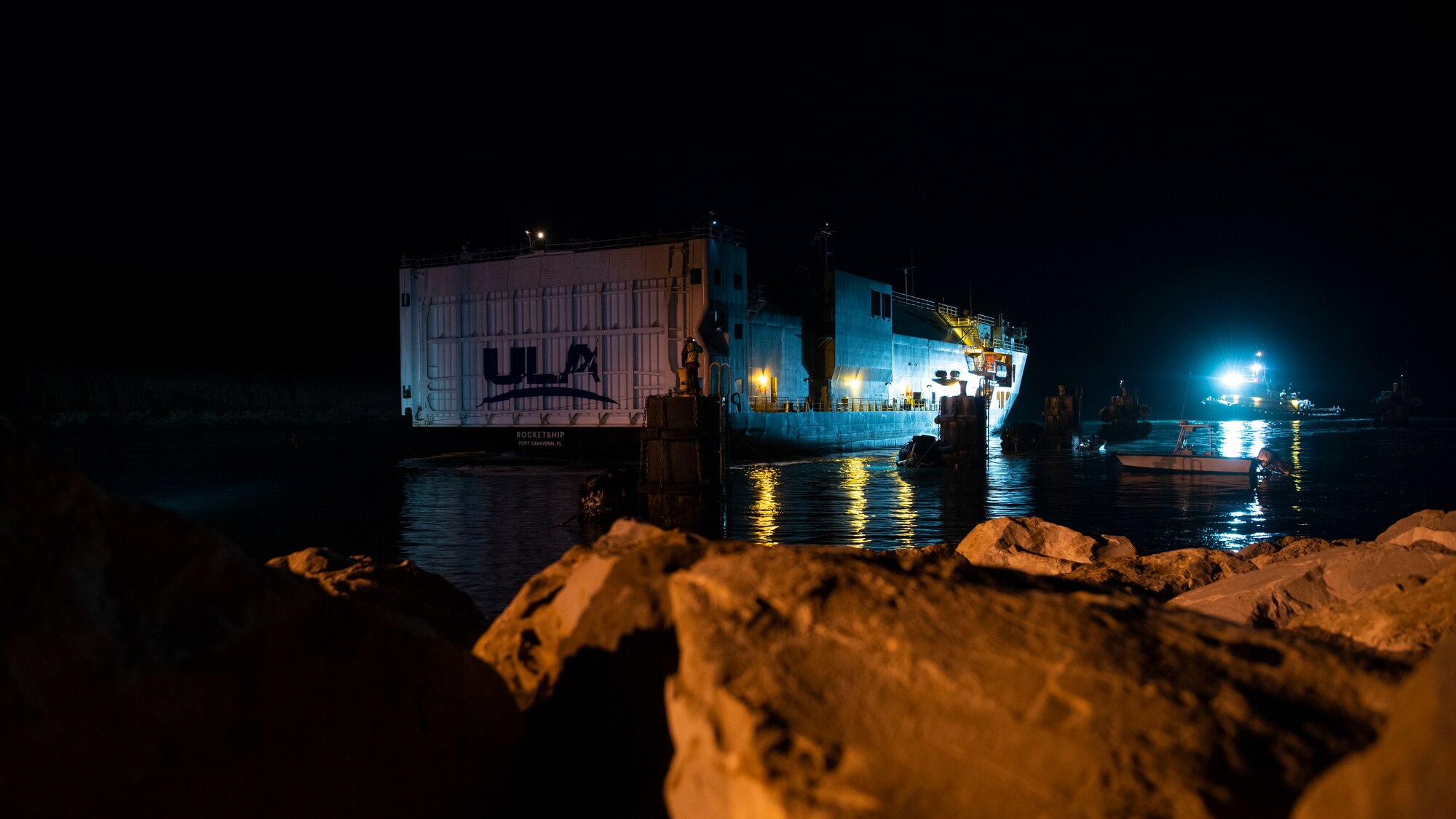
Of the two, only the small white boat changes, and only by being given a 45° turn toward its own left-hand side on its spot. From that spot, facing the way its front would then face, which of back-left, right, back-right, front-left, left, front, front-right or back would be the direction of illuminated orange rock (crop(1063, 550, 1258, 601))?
front-left

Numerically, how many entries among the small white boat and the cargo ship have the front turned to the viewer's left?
1

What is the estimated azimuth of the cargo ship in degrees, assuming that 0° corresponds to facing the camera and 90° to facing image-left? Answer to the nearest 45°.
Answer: approximately 225°

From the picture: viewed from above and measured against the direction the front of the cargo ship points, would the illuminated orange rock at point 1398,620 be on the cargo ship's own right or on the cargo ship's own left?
on the cargo ship's own right

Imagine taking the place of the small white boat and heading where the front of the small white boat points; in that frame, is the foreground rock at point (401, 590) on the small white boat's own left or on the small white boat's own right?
on the small white boat's own left

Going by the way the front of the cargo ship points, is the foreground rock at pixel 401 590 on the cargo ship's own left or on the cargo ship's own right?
on the cargo ship's own right

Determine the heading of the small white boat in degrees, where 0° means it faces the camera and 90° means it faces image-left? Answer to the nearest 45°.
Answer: approximately 90°

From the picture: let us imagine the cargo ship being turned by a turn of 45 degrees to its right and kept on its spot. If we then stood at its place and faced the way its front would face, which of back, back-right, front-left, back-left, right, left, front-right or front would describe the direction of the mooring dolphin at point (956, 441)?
front

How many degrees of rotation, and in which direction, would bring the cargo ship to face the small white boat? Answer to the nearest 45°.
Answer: approximately 45° to its right

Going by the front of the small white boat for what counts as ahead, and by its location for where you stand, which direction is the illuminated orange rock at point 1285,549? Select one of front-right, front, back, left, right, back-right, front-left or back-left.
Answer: left

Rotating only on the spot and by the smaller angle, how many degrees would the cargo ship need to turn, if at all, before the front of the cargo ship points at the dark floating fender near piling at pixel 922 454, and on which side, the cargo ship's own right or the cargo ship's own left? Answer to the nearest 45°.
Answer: approximately 45° to the cargo ship's own right

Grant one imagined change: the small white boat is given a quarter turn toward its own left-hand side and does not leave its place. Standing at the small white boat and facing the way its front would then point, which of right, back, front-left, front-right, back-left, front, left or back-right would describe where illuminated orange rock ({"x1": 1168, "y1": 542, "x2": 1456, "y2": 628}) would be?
front

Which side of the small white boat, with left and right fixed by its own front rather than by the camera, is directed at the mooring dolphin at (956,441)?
front

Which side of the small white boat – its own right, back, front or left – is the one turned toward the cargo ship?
front

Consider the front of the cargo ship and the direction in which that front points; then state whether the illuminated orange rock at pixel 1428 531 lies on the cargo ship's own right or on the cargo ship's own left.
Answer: on the cargo ship's own right
